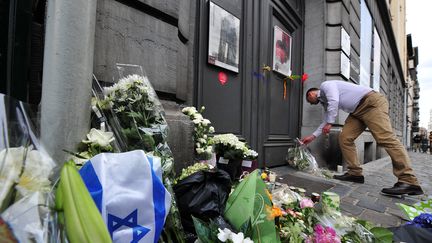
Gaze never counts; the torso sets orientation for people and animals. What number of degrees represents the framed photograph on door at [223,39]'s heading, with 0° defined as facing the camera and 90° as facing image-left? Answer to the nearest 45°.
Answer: approximately 315°

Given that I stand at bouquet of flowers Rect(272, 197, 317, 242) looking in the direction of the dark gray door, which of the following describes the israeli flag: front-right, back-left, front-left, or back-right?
back-left

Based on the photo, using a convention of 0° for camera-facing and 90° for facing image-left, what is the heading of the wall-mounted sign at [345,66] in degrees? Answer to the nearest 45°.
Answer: approximately 315°

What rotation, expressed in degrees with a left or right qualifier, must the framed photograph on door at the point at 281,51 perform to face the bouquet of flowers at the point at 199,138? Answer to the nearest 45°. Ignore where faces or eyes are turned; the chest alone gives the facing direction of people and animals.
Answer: approximately 45° to its right

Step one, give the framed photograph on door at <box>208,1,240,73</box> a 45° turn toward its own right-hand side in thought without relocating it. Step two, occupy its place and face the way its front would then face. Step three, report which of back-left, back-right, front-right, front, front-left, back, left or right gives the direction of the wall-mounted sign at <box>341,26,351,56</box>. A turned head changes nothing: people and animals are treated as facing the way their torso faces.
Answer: back-left

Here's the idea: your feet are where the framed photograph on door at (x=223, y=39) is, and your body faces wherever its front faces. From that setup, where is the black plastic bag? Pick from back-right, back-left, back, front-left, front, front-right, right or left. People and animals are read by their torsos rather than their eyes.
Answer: front-right

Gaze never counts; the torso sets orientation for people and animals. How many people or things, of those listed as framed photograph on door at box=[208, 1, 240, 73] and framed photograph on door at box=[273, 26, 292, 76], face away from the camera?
0

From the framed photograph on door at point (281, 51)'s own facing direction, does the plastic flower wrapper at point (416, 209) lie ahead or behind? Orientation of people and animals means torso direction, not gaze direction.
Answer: ahead
